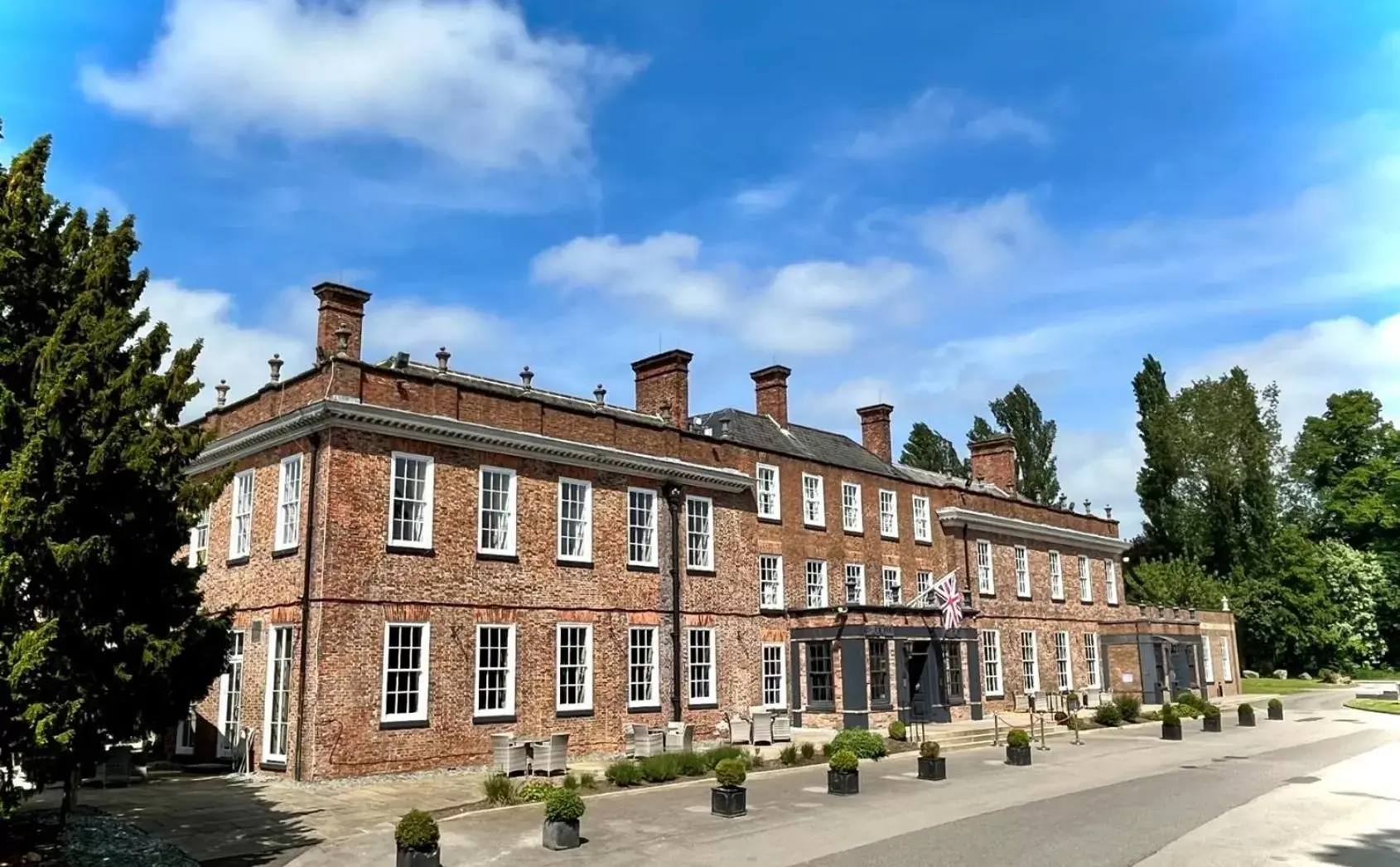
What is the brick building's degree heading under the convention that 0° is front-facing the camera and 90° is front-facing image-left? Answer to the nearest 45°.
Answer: approximately 315°

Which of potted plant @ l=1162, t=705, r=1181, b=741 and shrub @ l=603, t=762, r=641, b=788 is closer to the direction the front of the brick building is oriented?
the shrub

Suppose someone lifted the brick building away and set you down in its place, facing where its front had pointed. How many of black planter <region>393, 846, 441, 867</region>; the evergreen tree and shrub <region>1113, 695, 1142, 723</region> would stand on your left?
1

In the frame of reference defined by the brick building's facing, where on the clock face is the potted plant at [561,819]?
The potted plant is roughly at 1 o'clock from the brick building.

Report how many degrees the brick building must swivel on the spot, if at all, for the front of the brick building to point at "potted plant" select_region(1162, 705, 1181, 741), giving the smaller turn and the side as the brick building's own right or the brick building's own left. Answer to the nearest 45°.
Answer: approximately 45° to the brick building's own left

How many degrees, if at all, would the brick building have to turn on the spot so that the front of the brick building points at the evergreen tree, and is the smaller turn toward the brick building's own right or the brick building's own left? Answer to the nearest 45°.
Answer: approximately 45° to the brick building's own right

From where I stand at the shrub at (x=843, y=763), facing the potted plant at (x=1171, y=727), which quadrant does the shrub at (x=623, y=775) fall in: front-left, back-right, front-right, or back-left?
back-left

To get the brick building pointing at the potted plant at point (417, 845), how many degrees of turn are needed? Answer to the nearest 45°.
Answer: approximately 45° to its right

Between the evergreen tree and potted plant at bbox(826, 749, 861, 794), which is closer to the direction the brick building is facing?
the potted plant

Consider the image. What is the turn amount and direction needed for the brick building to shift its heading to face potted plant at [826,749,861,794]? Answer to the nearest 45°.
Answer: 0° — it already faces it

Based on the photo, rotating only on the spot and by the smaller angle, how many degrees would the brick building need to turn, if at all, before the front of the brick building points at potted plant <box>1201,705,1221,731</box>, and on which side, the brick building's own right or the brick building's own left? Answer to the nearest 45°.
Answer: approximately 90° to the brick building's own left

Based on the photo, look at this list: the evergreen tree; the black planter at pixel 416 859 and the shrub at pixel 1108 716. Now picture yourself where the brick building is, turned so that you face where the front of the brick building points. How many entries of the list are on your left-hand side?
1

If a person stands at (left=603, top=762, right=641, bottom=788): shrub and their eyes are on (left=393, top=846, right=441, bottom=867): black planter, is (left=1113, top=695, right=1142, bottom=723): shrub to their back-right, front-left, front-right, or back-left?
back-left

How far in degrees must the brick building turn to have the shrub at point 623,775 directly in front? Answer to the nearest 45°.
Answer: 0° — it already faces it
